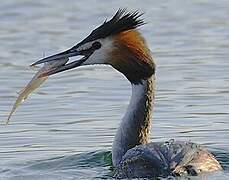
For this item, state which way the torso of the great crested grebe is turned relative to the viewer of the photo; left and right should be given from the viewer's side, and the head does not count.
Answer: facing to the left of the viewer
